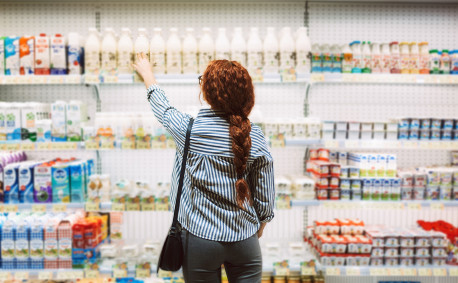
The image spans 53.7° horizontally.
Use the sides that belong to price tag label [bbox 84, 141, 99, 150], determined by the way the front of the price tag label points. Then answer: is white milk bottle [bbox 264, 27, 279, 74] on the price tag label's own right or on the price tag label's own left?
on the price tag label's own left

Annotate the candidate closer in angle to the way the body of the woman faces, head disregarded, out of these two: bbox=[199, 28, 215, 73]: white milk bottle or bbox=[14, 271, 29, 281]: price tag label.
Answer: the white milk bottle

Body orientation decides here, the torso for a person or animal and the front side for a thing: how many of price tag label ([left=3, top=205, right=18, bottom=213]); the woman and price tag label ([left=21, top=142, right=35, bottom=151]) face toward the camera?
2

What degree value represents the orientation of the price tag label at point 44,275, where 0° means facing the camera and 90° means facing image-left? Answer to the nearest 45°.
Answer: approximately 0°

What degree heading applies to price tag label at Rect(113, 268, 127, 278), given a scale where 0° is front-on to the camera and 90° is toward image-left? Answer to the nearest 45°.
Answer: approximately 0°
